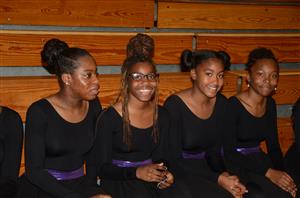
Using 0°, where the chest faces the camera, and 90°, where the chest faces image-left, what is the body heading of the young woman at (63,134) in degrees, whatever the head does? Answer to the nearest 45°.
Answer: approximately 315°

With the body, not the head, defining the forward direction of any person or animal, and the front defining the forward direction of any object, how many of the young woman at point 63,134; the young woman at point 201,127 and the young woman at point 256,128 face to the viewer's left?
0

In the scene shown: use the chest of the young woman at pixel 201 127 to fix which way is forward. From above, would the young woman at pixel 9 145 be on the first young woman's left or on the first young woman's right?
on the first young woman's right

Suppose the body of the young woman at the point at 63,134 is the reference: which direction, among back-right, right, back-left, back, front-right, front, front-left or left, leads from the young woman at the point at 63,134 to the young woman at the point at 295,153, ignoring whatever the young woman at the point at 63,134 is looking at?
front-left

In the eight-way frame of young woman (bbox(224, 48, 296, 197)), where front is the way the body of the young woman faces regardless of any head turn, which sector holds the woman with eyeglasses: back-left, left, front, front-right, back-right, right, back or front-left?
right

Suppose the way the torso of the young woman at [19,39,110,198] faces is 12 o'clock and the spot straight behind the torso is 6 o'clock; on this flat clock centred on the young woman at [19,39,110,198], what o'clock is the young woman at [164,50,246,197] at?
the young woman at [164,50,246,197] is roughly at 10 o'clock from the young woman at [19,39,110,198].

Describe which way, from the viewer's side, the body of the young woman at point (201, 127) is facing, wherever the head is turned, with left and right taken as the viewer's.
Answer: facing the viewer and to the right of the viewer

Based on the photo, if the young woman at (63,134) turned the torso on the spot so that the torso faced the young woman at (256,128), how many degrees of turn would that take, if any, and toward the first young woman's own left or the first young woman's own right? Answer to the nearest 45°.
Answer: approximately 45° to the first young woman's own left

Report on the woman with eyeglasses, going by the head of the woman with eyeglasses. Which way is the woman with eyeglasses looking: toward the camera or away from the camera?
toward the camera

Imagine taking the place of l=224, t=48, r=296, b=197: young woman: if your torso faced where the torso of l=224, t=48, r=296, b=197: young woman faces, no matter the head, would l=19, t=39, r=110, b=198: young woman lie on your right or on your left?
on your right

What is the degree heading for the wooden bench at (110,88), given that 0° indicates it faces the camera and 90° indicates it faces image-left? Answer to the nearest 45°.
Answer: approximately 0°

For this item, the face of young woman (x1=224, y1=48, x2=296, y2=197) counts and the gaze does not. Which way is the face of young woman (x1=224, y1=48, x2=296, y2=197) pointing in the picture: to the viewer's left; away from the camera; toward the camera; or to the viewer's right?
toward the camera

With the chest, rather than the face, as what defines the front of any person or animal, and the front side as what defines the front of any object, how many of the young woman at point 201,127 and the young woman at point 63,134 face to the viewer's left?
0
